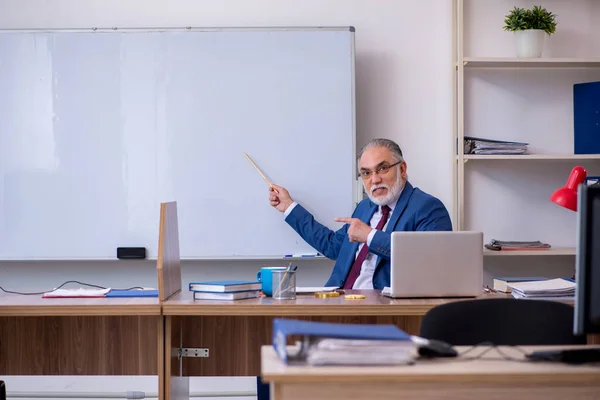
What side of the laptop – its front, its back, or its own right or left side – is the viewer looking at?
back

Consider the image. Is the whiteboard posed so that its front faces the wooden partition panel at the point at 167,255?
yes

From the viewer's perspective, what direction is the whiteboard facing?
toward the camera

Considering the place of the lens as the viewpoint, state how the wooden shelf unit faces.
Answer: facing the viewer

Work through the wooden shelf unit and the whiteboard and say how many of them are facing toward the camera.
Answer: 2

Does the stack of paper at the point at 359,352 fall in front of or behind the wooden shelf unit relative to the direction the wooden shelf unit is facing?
in front

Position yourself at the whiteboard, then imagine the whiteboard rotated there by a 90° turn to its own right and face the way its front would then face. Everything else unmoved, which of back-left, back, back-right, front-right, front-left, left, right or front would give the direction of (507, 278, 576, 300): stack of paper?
back-left

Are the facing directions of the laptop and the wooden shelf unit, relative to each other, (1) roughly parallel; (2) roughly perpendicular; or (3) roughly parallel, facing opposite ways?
roughly parallel, facing opposite ways

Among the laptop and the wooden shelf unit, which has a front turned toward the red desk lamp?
the wooden shelf unit

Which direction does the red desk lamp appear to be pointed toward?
to the viewer's left

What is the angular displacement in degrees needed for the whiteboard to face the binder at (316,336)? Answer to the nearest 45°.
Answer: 0° — it already faces it

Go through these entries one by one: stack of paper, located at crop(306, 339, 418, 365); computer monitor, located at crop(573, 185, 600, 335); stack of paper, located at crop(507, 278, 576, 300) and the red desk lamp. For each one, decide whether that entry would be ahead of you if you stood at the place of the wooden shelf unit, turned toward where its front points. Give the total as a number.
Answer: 4

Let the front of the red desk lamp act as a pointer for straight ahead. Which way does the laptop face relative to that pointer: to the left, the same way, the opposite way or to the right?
to the right

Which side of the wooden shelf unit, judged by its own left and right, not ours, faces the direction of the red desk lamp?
front
